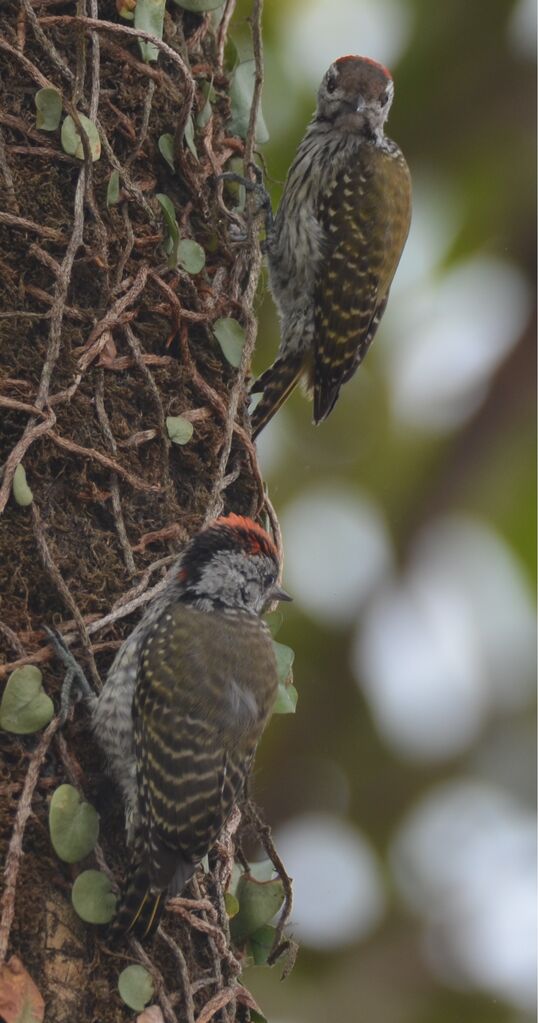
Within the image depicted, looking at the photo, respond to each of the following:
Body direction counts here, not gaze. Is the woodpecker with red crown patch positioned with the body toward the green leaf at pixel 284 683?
no

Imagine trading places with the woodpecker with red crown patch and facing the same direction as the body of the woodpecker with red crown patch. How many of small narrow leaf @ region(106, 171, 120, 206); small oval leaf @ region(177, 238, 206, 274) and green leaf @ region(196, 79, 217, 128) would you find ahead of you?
3

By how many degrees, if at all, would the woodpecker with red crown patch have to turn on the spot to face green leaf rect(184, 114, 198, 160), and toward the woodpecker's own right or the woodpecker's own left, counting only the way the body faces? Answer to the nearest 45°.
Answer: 0° — it already faces it

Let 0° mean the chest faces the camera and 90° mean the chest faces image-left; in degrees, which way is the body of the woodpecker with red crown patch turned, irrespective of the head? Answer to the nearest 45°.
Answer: approximately 135°

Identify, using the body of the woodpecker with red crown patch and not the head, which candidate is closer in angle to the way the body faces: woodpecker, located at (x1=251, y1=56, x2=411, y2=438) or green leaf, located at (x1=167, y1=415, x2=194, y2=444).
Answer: the green leaf

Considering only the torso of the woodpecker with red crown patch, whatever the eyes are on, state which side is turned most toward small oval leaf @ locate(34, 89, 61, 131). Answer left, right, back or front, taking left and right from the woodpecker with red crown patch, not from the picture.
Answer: front

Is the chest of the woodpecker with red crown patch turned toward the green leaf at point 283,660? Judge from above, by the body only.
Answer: no

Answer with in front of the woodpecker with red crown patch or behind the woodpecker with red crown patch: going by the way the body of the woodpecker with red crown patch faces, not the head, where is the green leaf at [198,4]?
in front
